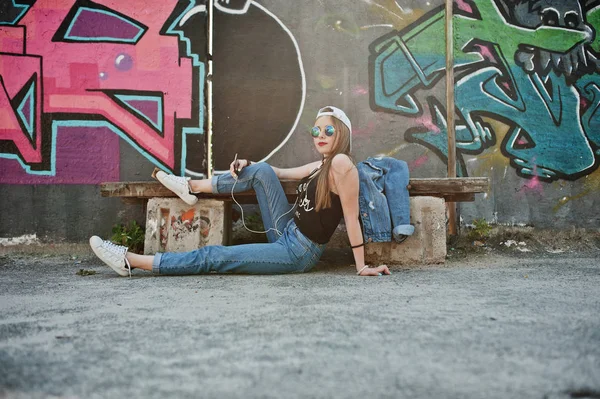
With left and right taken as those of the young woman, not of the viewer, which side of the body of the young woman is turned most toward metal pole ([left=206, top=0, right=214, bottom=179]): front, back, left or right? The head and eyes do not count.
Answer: right

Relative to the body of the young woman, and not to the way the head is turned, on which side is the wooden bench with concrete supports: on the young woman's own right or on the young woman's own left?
on the young woman's own right

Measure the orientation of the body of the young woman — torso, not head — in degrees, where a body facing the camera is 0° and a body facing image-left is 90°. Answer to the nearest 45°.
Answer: approximately 90°
